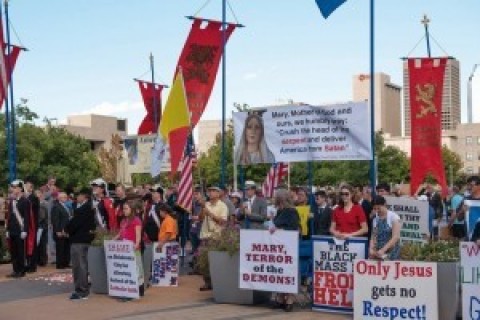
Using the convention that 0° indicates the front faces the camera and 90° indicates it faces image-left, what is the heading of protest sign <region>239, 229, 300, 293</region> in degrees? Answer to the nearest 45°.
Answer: approximately 0°

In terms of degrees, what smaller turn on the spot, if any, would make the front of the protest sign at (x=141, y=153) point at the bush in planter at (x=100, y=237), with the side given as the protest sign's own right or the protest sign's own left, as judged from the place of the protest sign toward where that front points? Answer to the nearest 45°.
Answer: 0° — it already faces it

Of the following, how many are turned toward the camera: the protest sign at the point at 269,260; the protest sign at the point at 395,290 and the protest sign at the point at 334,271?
3

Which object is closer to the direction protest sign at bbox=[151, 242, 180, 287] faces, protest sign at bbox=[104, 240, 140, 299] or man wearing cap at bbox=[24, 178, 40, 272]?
the protest sign

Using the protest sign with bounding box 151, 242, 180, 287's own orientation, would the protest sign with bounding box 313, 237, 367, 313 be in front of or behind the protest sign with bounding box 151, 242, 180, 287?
in front

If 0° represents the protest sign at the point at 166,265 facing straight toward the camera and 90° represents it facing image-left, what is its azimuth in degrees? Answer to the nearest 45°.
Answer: approximately 0°

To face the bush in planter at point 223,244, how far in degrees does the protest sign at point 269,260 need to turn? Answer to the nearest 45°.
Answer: approximately 135° to its right

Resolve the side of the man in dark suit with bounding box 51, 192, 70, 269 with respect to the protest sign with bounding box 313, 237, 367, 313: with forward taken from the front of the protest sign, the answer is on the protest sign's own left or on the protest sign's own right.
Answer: on the protest sign's own right

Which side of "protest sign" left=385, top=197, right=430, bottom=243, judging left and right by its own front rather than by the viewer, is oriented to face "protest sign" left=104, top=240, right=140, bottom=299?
right

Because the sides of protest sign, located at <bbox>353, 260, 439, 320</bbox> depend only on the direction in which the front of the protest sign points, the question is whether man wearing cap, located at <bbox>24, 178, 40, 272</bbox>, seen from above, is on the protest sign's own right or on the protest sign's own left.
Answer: on the protest sign's own right
